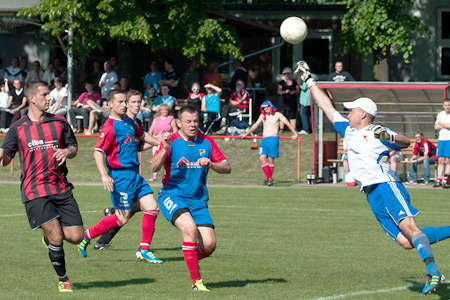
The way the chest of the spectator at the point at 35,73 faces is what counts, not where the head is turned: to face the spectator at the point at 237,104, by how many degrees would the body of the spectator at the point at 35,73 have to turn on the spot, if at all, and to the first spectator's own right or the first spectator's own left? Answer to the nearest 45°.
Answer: approximately 45° to the first spectator's own left

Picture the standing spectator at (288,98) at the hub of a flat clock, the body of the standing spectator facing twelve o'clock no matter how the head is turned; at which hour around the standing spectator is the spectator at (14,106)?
The spectator is roughly at 3 o'clock from the standing spectator.

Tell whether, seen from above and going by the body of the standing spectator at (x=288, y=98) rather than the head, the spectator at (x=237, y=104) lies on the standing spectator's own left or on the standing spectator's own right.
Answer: on the standing spectator's own right

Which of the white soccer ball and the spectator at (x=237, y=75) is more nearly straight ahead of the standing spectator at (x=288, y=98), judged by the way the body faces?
the white soccer ball

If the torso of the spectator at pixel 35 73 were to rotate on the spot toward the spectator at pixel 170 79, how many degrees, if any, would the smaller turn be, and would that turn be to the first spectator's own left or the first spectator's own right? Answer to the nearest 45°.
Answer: approximately 45° to the first spectator's own left

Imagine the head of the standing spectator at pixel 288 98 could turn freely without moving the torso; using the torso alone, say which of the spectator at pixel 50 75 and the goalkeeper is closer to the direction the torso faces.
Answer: the goalkeeper

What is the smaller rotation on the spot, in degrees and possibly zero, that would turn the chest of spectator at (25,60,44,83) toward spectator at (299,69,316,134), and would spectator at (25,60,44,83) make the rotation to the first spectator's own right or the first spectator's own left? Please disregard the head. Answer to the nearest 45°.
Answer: approximately 45° to the first spectator's own left

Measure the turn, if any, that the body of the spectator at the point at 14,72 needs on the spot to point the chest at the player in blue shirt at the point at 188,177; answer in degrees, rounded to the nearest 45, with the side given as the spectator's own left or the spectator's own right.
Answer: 0° — they already face them

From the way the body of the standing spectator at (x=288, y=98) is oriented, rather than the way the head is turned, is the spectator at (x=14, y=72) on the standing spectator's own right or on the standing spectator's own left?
on the standing spectator's own right
